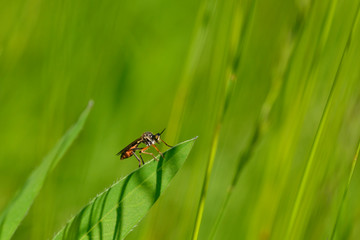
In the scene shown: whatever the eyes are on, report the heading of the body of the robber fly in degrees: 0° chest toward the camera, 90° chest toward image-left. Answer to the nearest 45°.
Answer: approximately 270°
